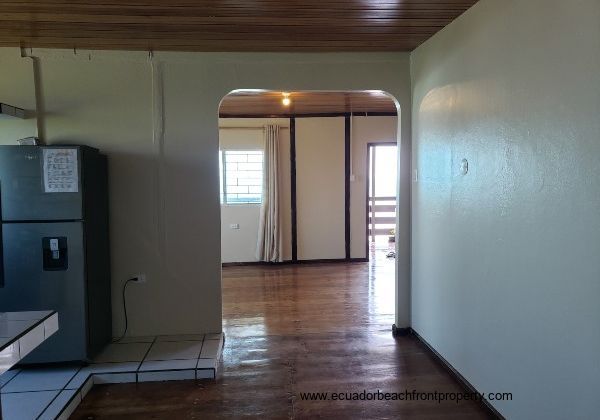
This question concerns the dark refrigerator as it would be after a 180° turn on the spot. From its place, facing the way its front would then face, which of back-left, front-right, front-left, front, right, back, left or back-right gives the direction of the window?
front-right

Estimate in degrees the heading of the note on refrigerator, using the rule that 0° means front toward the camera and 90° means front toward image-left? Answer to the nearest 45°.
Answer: approximately 0°

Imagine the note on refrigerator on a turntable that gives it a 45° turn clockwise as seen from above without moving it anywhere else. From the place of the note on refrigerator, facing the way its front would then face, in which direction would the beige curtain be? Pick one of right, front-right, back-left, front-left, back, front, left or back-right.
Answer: back

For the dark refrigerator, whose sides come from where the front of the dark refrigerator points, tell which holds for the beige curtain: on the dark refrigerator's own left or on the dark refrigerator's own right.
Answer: on the dark refrigerator's own left

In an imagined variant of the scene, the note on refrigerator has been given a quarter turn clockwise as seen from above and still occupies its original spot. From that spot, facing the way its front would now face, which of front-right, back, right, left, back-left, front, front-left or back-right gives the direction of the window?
back-right

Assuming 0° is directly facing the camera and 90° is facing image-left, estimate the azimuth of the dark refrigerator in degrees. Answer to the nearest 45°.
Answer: approximately 0°
